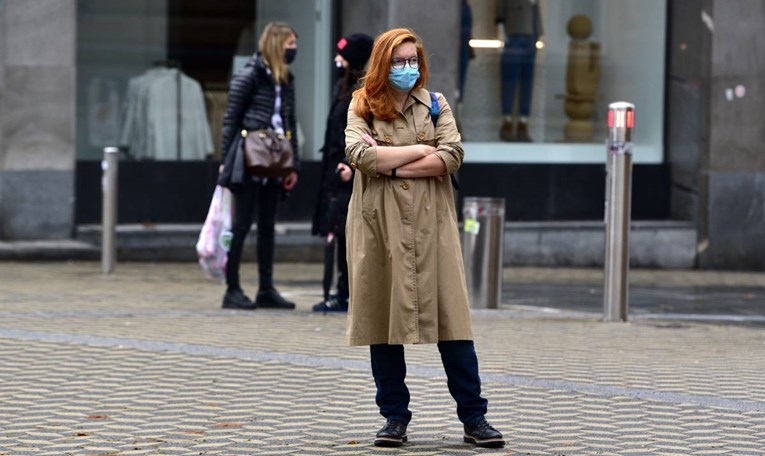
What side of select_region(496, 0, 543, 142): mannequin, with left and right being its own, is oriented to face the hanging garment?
right

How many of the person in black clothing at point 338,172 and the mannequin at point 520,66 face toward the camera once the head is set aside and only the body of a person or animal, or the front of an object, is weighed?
1

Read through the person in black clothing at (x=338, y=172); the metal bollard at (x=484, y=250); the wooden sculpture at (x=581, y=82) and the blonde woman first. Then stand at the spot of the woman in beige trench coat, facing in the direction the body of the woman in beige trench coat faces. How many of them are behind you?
4

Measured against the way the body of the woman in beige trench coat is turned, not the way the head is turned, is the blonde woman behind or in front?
behind

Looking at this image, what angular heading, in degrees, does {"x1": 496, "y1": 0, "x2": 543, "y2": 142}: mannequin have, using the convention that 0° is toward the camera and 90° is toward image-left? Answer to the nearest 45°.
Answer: approximately 0°

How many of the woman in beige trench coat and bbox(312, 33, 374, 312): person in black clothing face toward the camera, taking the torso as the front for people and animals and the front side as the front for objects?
1

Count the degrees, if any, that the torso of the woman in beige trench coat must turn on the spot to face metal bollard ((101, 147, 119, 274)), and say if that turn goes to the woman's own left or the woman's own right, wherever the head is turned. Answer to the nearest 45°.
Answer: approximately 180°

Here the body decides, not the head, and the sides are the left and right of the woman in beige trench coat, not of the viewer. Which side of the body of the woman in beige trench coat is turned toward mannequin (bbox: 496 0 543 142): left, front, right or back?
back

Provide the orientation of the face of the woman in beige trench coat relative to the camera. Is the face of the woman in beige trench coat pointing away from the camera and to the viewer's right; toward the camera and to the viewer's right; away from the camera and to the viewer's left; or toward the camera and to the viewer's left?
toward the camera and to the viewer's right

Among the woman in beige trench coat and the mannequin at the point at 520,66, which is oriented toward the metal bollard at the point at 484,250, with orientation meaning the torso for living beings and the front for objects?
the mannequin

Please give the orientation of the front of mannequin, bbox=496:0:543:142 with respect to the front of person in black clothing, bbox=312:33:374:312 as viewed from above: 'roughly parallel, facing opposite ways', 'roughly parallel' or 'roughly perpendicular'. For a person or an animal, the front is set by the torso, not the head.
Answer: roughly perpendicular
